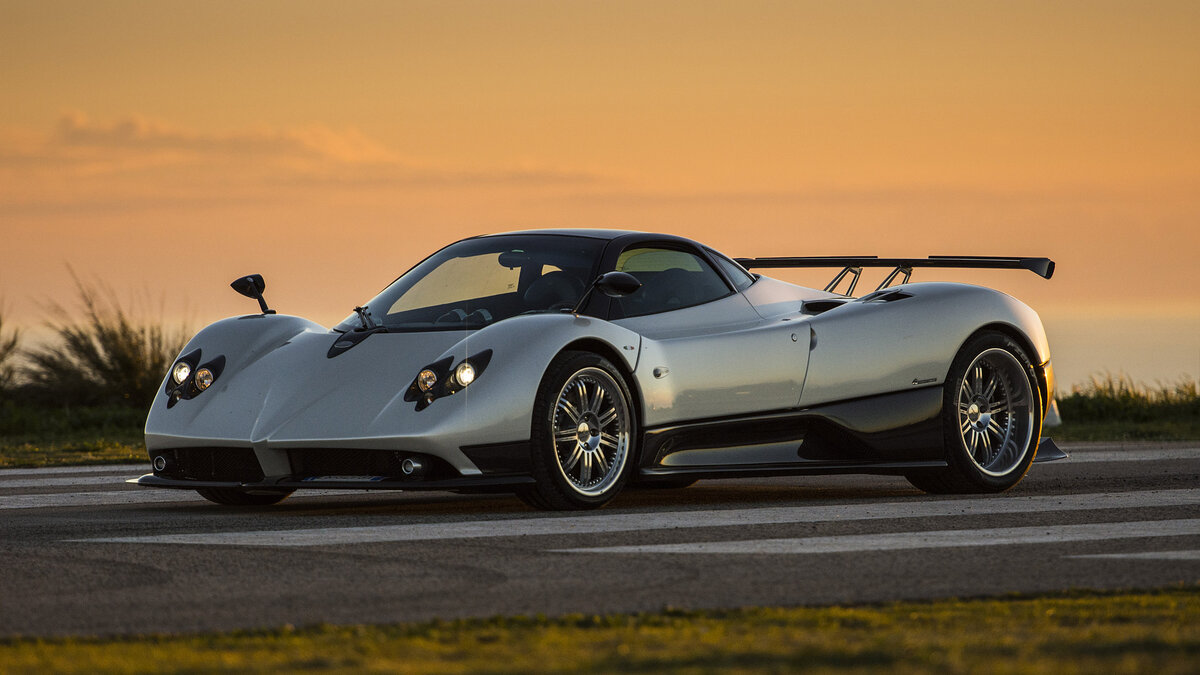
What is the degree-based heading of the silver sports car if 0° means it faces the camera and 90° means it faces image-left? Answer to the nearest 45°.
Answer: approximately 45°
